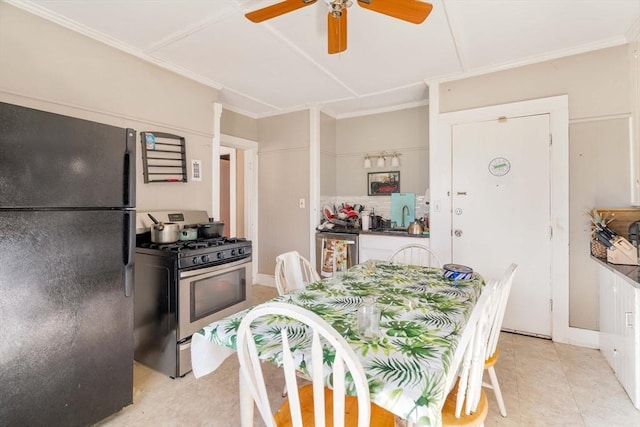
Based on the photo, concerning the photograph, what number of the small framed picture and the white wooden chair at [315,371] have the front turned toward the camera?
1

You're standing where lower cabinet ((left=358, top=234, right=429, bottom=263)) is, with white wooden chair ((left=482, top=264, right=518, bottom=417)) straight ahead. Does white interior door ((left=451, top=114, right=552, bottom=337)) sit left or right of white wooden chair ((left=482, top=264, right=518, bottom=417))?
left

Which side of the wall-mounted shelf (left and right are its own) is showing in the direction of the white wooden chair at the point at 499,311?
front

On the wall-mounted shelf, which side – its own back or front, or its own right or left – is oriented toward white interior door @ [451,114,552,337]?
front

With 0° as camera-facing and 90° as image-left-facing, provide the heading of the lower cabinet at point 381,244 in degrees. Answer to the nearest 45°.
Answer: approximately 0°

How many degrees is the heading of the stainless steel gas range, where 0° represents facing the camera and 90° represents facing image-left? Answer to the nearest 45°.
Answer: approximately 315°

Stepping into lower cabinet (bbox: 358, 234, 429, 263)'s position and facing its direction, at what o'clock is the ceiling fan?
The ceiling fan is roughly at 12 o'clock from the lower cabinet.

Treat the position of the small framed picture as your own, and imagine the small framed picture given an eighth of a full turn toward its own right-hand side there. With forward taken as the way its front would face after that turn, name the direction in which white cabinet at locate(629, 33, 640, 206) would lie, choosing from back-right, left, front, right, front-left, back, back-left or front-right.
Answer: left

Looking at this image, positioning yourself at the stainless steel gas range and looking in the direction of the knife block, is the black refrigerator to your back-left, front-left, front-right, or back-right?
back-right

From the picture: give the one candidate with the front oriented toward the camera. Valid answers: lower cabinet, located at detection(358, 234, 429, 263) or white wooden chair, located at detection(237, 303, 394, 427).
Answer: the lower cabinet

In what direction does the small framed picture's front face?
toward the camera

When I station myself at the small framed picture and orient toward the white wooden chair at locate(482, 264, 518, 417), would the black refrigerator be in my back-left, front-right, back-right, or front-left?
front-right

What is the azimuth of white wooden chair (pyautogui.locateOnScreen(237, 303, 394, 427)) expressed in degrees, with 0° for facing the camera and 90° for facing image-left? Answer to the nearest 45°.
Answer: approximately 225°

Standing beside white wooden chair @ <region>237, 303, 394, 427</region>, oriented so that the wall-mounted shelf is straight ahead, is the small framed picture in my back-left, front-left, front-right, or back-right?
front-right

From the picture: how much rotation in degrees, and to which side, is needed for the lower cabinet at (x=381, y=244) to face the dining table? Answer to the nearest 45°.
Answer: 0° — it already faces it

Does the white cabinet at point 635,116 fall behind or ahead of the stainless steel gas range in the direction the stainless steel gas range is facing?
ahead

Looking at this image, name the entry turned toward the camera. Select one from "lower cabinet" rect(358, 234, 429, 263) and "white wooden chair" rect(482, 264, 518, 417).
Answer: the lower cabinet

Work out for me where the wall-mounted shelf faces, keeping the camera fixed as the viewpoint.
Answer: facing the viewer and to the right of the viewer
